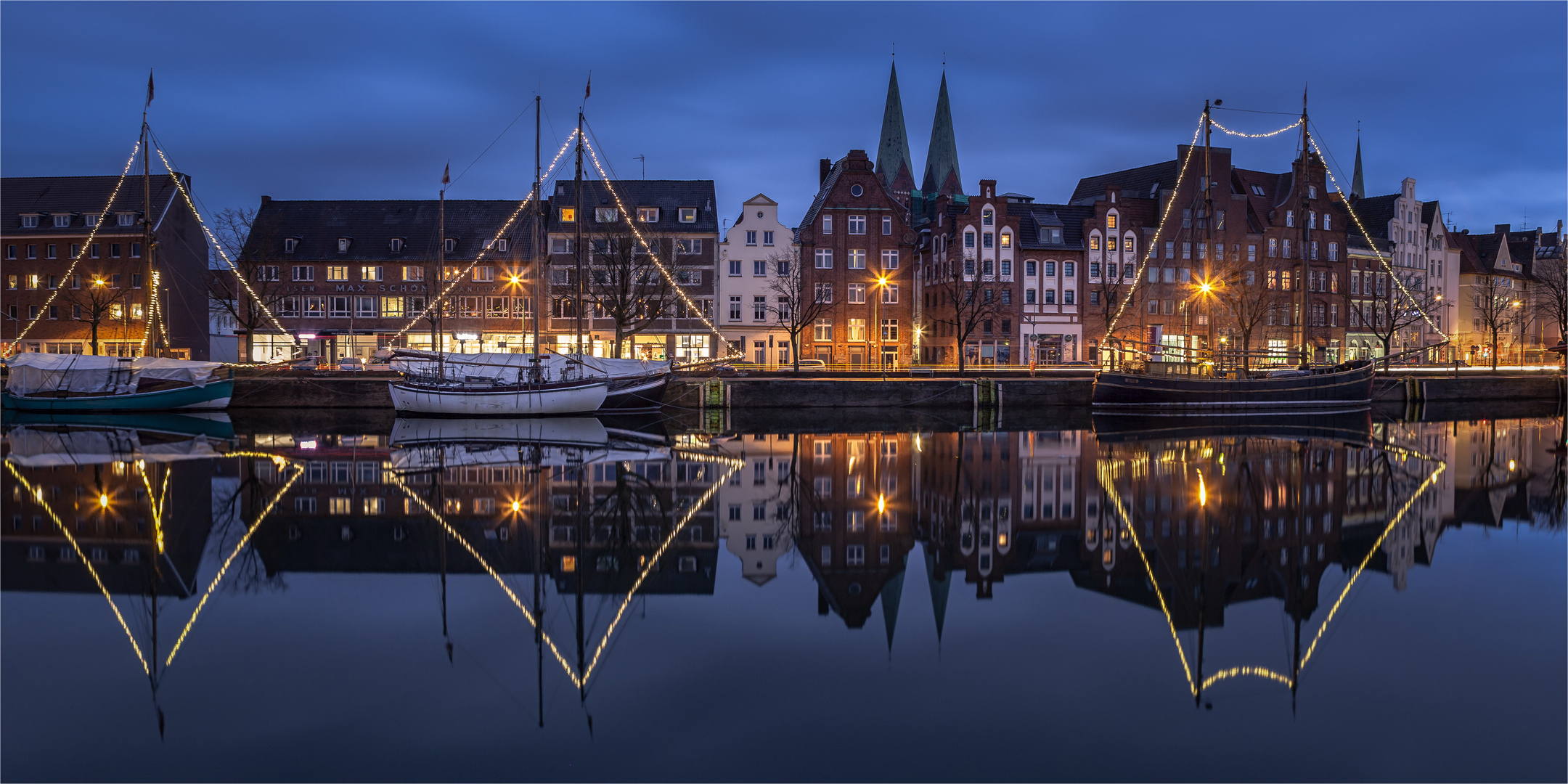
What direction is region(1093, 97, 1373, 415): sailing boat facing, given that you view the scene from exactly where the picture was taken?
facing to the right of the viewer

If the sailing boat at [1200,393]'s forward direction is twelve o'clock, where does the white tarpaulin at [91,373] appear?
The white tarpaulin is roughly at 5 o'clock from the sailing boat.
